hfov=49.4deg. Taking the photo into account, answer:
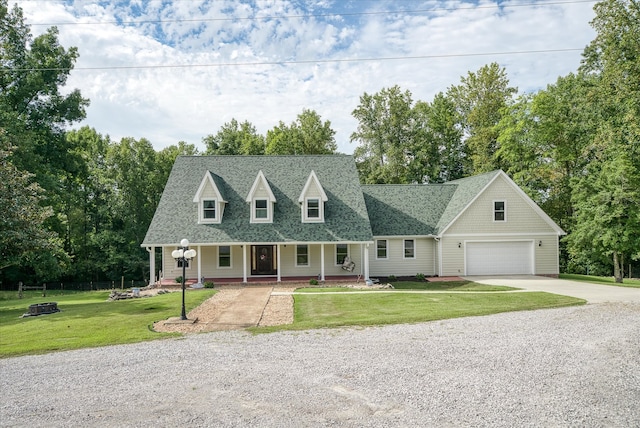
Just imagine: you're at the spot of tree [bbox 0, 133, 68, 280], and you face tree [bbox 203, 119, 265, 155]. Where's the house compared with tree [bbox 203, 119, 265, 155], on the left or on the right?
right

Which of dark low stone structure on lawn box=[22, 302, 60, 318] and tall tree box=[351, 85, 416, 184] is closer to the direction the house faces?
the dark low stone structure on lawn

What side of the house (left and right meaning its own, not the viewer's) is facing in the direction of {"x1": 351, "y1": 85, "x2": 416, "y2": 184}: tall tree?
back

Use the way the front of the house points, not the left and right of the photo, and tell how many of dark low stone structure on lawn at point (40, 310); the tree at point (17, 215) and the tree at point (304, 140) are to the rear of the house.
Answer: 1

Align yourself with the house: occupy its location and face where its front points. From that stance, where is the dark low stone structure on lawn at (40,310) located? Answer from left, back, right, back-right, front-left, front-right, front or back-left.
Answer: front-right

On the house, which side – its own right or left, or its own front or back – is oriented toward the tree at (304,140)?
back

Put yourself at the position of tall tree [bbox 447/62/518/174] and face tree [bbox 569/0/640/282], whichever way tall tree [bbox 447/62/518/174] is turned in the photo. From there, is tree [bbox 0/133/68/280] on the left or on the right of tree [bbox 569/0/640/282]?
right

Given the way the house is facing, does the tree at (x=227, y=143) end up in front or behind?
behind

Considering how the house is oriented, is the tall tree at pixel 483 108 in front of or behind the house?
behind

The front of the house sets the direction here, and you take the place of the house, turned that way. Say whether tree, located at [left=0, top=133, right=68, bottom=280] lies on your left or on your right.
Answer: on your right

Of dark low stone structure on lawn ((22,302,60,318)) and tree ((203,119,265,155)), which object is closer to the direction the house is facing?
the dark low stone structure on lawn

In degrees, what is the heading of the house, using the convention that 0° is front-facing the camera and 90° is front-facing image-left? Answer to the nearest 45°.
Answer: approximately 0°
